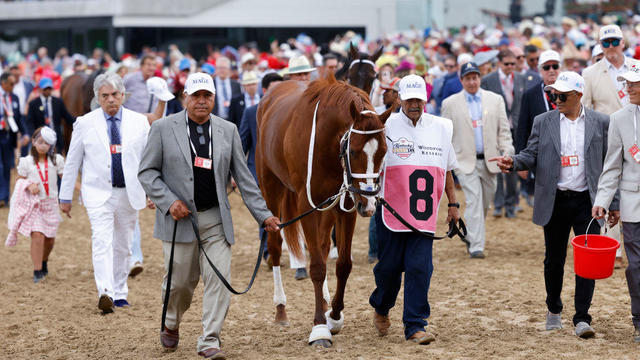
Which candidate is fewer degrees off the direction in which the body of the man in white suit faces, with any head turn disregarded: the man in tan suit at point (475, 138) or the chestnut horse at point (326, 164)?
the chestnut horse

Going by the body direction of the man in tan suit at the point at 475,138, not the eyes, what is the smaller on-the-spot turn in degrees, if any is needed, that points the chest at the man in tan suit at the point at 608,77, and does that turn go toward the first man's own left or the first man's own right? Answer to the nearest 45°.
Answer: approximately 90° to the first man's own left

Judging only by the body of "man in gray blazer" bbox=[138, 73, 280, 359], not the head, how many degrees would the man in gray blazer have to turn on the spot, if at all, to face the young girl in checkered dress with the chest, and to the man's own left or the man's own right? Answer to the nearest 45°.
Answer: approximately 135° to the man's own right

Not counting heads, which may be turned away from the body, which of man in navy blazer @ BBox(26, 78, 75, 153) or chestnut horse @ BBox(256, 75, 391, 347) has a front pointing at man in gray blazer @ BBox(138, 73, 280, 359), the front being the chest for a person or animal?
the man in navy blazer

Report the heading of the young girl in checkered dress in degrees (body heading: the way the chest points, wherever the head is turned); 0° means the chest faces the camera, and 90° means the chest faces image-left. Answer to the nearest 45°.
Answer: approximately 0°
